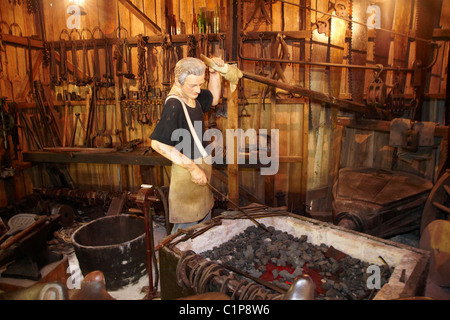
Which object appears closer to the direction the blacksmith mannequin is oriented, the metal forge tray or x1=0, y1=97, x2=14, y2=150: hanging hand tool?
the metal forge tray

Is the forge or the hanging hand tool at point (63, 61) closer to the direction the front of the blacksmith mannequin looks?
the forge

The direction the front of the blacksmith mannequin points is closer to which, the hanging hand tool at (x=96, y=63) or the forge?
the forge

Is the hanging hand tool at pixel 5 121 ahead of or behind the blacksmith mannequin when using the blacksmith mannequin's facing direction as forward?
behind

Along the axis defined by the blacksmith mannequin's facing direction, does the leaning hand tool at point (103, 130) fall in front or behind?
behind

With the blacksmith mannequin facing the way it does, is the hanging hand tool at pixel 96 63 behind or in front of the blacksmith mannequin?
behind

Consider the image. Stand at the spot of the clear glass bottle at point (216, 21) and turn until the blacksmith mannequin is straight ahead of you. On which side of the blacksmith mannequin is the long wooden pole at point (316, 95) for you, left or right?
left

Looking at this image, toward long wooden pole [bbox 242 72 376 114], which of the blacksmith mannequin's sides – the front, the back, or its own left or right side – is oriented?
left

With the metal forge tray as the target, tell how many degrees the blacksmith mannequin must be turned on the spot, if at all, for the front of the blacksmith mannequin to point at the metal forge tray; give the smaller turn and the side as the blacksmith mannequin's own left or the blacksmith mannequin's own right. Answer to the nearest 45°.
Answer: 0° — it already faces it

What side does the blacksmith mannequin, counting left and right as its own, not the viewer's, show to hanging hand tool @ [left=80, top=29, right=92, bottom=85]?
back

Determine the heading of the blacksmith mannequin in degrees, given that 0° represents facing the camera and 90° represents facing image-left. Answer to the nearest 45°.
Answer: approximately 315°

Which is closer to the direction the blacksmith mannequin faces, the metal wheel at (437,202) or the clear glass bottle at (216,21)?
the metal wheel

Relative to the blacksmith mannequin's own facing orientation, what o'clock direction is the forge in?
The forge is roughly at 12 o'clock from the blacksmith mannequin.

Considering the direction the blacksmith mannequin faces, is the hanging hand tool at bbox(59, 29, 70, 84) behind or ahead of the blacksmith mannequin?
behind
